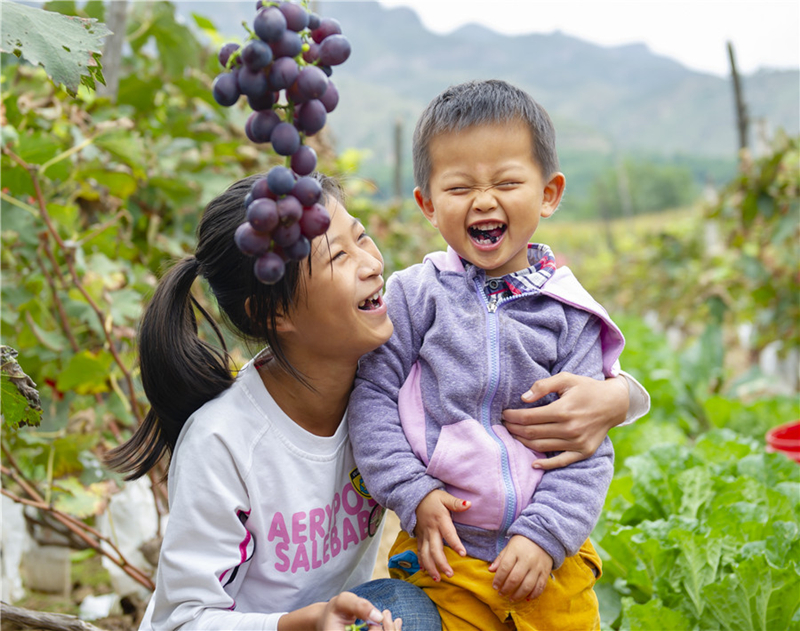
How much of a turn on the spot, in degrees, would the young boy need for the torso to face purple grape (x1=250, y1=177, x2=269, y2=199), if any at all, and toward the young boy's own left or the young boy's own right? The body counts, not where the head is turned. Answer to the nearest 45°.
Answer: approximately 45° to the young boy's own right

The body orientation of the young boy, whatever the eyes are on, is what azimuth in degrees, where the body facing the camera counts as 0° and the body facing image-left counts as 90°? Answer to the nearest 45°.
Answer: approximately 0°

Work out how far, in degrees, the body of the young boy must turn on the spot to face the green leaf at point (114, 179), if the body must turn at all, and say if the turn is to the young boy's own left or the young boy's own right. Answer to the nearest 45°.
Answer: approximately 135° to the young boy's own right

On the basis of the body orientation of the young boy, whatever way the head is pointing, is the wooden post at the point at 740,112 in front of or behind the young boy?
behind

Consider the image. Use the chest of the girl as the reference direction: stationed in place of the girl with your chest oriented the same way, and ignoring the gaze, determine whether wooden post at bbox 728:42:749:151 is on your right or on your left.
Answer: on your left

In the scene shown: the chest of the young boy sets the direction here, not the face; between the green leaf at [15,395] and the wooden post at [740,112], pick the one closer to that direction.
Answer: the green leaf

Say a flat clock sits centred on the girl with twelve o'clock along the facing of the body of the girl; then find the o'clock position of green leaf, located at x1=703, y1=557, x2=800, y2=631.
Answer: The green leaf is roughly at 10 o'clock from the girl.
